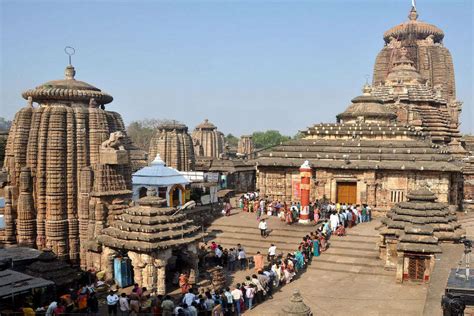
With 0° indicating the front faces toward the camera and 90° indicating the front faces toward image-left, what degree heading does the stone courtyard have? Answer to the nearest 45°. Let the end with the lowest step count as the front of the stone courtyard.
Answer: approximately 0°

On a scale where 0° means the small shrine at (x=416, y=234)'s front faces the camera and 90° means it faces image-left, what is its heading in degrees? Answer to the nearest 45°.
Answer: approximately 0°

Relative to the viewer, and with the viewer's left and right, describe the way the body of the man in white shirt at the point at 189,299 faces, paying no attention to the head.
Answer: facing away from the viewer

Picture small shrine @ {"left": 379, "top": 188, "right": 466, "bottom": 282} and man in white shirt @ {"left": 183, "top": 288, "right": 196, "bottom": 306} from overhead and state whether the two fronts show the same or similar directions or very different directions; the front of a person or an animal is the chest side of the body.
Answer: very different directions

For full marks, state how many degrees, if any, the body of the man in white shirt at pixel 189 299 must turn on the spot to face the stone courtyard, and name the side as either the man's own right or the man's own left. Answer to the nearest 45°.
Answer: approximately 45° to the man's own right

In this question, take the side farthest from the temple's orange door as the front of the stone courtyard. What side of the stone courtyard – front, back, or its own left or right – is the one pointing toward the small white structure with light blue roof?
right

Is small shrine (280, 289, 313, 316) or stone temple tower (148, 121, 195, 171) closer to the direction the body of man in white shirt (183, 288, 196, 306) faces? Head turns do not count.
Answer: the stone temple tower

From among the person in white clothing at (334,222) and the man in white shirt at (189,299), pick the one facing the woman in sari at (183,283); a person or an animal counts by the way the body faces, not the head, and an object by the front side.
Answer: the man in white shirt

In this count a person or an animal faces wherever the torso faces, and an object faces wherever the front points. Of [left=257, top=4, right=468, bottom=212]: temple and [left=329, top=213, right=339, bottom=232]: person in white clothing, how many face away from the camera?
1

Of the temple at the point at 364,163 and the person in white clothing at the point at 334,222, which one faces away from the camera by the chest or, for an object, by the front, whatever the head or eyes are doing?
the person in white clothing

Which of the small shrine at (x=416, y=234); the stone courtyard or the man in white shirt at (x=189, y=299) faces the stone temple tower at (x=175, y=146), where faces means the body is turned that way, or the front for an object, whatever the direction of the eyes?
the man in white shirt

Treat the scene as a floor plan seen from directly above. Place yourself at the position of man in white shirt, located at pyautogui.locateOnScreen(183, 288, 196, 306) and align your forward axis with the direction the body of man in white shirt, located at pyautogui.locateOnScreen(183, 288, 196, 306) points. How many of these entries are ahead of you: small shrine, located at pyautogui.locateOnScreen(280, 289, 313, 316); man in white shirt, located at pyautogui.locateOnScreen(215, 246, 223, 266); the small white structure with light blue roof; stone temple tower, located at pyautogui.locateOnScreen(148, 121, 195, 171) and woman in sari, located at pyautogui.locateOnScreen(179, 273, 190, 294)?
4

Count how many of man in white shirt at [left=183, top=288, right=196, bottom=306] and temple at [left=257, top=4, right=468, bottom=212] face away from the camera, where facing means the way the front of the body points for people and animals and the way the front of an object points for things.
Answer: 1

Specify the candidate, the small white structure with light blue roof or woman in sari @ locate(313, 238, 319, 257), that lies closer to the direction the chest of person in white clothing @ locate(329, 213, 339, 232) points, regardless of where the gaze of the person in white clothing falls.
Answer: the small white structure with light blue roof

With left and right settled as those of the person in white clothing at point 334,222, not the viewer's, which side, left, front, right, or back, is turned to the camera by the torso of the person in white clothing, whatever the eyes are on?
back
